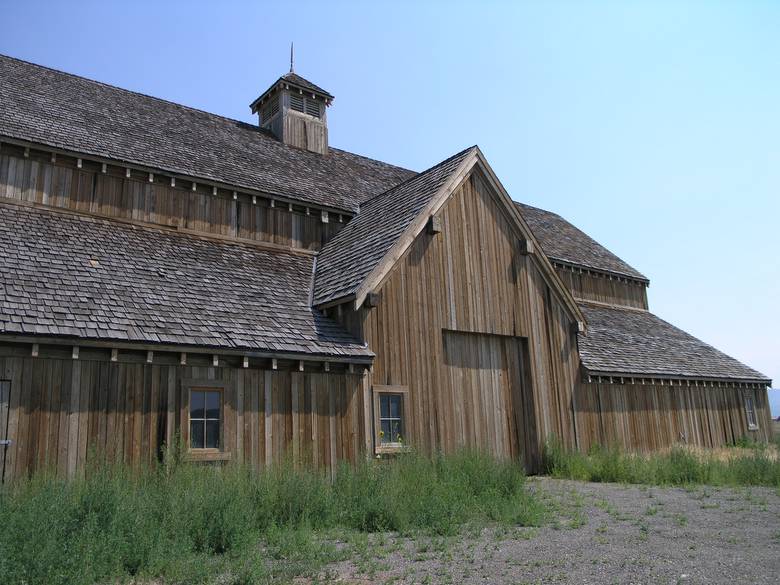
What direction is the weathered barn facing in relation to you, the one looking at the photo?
facing the viewer and to the right of the viewer
